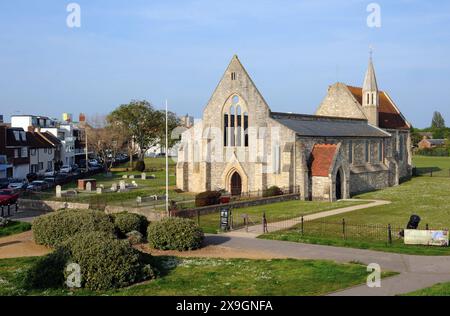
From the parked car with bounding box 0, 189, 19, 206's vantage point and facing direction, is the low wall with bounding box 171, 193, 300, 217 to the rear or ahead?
ahead

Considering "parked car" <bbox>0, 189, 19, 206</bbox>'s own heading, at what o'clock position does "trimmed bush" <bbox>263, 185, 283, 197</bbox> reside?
The trimmed bush is roughly at 11 o'clock from the parked car.

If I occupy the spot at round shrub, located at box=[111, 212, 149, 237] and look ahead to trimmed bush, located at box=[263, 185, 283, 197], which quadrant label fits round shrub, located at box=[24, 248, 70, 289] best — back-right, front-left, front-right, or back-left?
back-right

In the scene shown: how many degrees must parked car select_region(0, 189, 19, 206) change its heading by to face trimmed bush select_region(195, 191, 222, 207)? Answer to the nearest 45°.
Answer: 0° — it already faces it

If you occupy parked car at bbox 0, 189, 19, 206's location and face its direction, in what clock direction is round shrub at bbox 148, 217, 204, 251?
The round shrub is roughly at 1 o'clock from the parked car.

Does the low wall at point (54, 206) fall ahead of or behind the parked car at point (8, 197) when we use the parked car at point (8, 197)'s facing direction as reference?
ahead

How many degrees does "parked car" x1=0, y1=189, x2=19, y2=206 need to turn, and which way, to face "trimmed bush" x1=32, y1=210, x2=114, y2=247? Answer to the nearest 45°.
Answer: approximately 45° to its right

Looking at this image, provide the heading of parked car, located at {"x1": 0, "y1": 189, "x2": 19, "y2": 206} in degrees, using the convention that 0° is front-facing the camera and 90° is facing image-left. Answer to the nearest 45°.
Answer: approximately 315°
